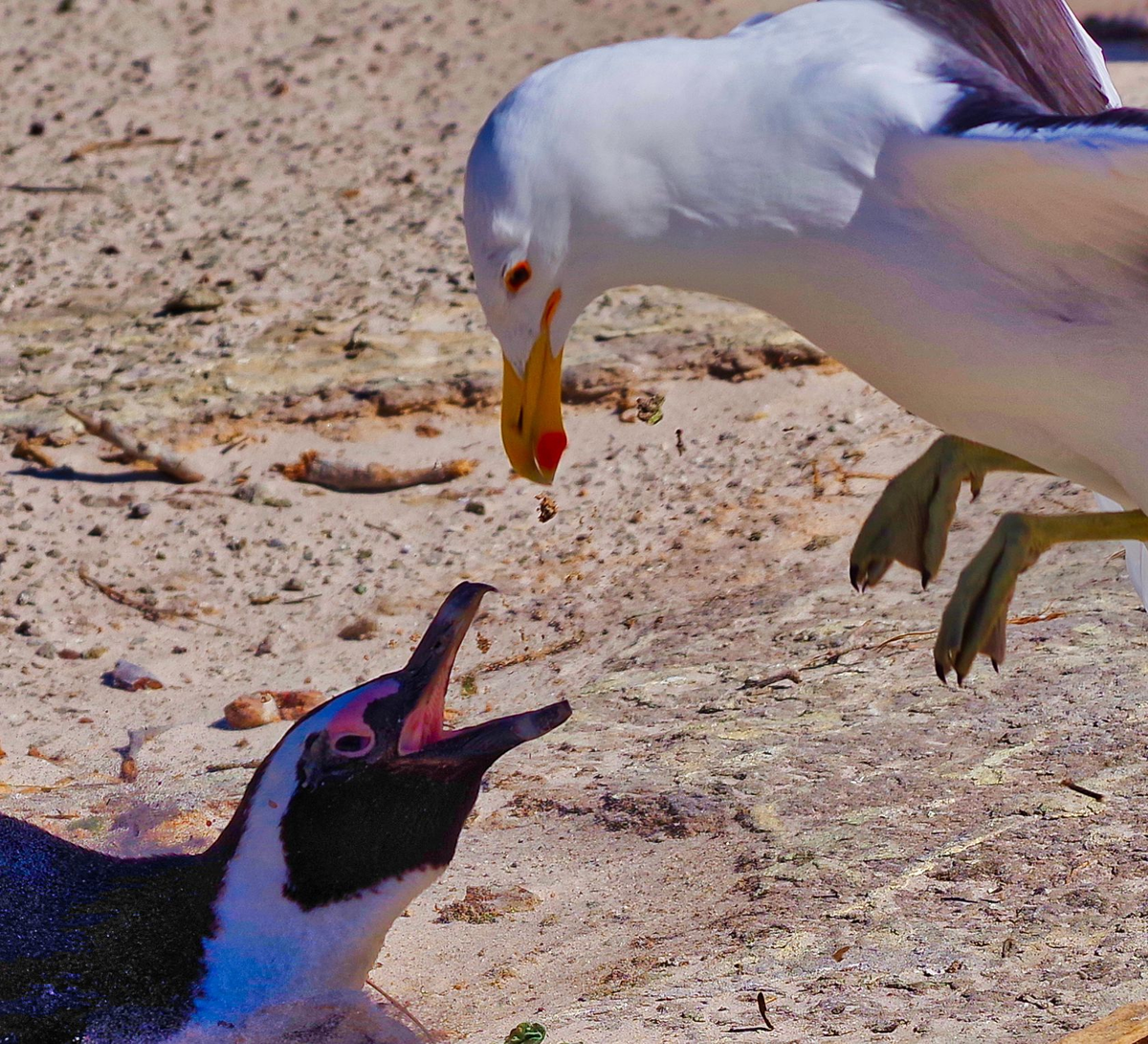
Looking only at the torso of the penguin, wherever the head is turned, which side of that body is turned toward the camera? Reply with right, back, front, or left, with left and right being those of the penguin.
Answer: right

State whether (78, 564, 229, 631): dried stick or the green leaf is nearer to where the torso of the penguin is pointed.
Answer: the green leaf

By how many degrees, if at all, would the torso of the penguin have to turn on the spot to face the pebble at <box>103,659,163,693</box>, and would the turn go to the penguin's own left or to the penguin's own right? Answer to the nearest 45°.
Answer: approximately 90° to the penguin's own left

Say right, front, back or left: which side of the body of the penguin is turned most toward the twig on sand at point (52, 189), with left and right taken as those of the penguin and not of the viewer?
left

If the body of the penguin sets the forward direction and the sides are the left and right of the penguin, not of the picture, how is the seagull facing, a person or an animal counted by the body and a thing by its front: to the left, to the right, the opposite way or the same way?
the opposite way

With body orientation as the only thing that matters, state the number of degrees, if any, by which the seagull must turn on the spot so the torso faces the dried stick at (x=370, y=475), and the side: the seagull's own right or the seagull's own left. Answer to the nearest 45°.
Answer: approximately 45° to the seagull's own right

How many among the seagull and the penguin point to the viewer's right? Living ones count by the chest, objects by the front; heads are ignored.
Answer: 1

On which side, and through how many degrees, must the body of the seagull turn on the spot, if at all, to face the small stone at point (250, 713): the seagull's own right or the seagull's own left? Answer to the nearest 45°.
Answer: approximately 45° to the seagull's own right

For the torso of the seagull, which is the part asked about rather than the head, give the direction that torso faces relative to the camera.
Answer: to the viewer's left

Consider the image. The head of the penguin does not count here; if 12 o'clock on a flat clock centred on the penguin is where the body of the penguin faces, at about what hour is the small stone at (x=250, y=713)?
The small stone is roughly at 9 o'clock from the penguin.

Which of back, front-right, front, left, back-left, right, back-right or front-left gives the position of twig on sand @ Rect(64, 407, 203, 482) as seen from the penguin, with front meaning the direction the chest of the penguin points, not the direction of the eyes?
left

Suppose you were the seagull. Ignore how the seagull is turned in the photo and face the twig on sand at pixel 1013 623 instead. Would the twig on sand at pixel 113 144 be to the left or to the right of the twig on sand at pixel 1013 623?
left

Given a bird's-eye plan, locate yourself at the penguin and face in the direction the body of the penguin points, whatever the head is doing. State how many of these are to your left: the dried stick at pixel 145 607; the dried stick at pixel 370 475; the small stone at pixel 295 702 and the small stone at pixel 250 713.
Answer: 4
